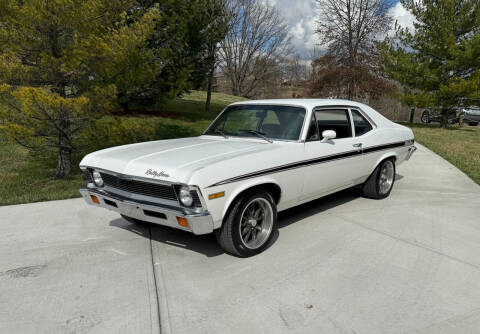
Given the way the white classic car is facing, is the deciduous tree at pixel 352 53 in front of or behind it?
behind

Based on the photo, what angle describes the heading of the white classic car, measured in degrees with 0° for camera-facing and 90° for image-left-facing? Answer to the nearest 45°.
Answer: approximately 45°
